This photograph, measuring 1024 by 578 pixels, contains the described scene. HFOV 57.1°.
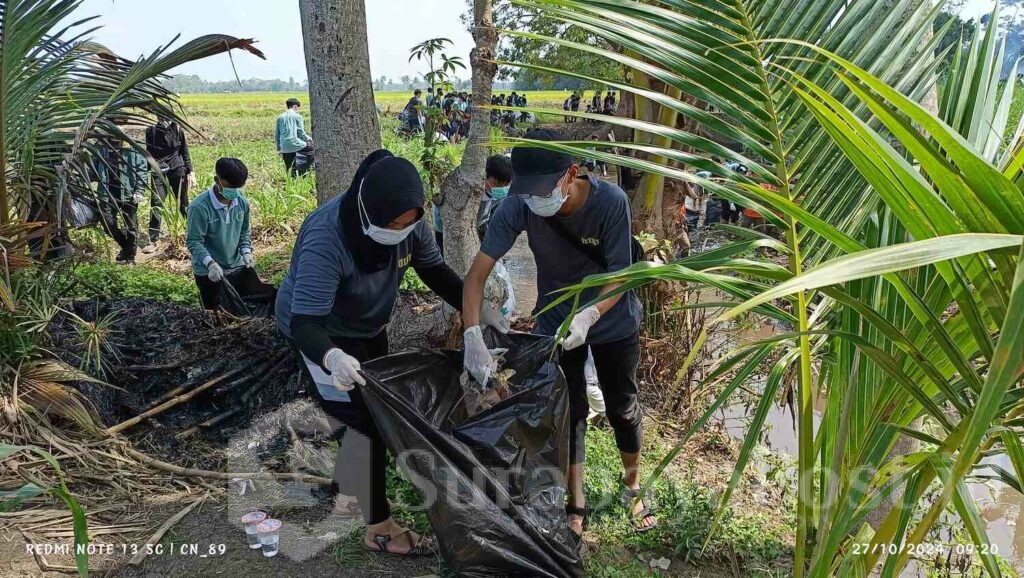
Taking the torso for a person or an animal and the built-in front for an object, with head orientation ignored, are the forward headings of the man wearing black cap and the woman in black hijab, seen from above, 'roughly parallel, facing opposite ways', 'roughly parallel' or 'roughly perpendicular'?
roughly perpendicular

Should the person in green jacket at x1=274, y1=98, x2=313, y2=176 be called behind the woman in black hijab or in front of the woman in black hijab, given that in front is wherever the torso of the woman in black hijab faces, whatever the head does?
behind

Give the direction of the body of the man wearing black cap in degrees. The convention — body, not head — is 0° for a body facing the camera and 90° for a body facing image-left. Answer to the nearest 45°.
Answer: approximately 45°

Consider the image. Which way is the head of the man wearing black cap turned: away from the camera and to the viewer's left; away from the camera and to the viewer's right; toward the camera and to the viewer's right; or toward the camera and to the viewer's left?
toward the camera and to the viewer's left

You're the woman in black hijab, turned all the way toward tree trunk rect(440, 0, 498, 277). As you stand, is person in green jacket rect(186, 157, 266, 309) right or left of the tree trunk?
left

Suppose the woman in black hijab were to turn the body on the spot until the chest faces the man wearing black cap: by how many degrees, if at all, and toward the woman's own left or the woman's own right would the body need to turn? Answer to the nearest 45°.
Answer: approximately 45° to the woman's own left

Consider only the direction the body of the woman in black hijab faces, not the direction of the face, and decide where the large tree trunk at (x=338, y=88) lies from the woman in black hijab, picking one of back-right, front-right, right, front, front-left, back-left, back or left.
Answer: back-left

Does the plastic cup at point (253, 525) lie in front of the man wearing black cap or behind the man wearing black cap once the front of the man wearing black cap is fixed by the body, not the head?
in front

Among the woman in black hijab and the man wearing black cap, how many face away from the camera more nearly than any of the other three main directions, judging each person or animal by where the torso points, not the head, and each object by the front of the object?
0

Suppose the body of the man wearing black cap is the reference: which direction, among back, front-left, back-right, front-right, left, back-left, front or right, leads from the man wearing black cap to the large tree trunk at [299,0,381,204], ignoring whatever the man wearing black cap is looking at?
right

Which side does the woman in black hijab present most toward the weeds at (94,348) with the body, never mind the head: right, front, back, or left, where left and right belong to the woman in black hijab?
back

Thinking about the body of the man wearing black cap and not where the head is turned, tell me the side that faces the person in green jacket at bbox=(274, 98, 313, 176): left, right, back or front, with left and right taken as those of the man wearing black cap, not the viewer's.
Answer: right

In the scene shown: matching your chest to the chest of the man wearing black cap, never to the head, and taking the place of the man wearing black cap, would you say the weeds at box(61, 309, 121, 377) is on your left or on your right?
on your right

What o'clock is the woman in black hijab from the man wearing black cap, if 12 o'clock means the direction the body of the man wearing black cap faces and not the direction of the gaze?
The woman in black hijab is roughly at 1 o'clock from the man wearing black cap.
